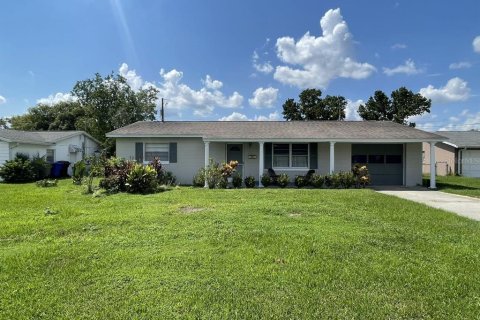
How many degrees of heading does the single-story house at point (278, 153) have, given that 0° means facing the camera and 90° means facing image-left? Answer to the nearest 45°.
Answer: approximately 0°

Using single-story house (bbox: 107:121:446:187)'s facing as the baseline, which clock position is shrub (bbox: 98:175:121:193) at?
The shrub is roughly at 2 o'clock from the single-story house.

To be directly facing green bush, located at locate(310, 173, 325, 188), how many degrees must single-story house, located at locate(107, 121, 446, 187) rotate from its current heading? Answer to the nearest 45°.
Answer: approximately 45° to its left

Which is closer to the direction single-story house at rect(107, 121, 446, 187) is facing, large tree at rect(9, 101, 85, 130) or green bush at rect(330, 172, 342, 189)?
the green bush

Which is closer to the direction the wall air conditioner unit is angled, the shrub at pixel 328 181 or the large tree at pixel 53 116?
the shrub

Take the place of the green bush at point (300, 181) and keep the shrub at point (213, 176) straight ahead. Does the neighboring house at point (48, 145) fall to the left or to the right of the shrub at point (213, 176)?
right

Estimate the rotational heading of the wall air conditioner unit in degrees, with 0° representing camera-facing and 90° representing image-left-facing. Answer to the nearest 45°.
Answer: approximately 315°

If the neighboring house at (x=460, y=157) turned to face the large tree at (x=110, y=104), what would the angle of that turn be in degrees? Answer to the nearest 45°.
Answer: approximately 90° to its right

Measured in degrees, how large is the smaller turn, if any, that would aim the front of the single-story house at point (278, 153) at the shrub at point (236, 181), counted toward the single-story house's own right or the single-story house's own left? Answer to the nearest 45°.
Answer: approximately 45° to the single-story house's own right

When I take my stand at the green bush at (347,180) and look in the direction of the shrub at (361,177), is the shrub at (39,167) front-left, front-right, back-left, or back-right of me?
back-left

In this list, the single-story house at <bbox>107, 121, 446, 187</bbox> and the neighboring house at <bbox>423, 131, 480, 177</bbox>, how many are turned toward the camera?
2
